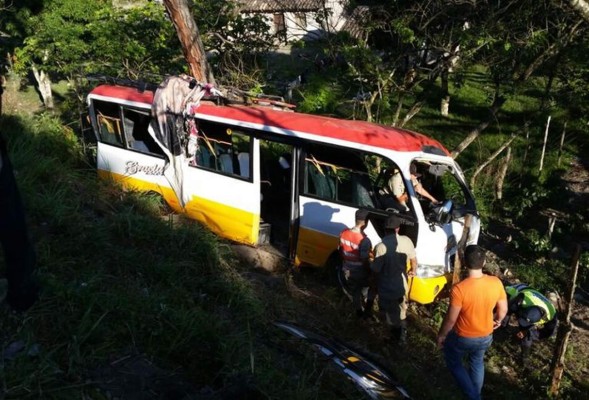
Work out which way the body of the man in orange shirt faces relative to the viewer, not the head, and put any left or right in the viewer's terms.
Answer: facing away from the viewer

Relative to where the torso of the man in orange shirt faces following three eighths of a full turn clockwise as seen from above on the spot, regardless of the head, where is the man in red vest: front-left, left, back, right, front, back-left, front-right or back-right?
back

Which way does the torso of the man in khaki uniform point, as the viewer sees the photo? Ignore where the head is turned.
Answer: away from the camera

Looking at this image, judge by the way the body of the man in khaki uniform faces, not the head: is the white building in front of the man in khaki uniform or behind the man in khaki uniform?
in front

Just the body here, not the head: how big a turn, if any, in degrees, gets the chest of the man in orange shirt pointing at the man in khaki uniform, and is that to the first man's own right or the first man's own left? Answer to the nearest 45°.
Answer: approximately 45° to the first man's own left

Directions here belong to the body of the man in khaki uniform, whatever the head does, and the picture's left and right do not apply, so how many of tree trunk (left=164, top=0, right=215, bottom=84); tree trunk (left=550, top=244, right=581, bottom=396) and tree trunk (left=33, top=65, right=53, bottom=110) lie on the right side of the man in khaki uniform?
1

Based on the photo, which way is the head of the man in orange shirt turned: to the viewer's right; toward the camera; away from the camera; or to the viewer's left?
away from the camera

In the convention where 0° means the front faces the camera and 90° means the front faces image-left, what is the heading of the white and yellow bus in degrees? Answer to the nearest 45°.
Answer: approximately 315°

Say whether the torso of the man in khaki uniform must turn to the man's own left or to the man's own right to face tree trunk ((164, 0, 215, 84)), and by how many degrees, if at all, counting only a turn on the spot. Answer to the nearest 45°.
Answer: approximately 45° to the man's own left

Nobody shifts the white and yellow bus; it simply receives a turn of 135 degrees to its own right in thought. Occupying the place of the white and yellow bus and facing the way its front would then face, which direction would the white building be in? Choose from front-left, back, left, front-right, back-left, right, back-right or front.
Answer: right

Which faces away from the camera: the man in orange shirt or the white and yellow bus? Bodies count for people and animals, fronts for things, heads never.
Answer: the man in orange shirt

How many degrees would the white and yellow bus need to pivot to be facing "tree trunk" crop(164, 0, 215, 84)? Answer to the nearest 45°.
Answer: approximately 180°

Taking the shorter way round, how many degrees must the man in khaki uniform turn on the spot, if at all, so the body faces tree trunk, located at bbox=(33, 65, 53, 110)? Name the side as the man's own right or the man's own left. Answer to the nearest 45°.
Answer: approximately 45° to the man's own left

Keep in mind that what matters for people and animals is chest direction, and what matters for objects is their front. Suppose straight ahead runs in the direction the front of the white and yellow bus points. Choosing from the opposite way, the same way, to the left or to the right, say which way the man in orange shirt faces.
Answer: to the left

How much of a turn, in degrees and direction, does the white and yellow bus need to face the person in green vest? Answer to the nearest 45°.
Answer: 0° — it already faces them

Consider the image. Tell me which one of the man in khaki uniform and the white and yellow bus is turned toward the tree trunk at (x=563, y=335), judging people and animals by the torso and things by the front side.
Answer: the white and yellow bus
